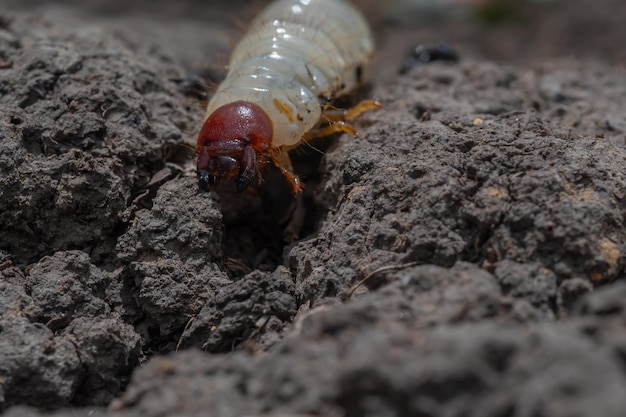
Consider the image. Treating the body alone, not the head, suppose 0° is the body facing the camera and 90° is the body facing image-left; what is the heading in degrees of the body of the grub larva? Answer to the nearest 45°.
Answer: approximately 45°

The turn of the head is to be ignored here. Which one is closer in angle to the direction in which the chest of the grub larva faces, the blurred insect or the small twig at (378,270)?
the small twig

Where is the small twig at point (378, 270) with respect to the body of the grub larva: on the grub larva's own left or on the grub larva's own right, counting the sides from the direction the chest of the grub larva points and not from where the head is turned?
on the grub larva's own left

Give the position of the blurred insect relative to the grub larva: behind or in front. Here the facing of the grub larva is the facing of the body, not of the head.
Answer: behind
